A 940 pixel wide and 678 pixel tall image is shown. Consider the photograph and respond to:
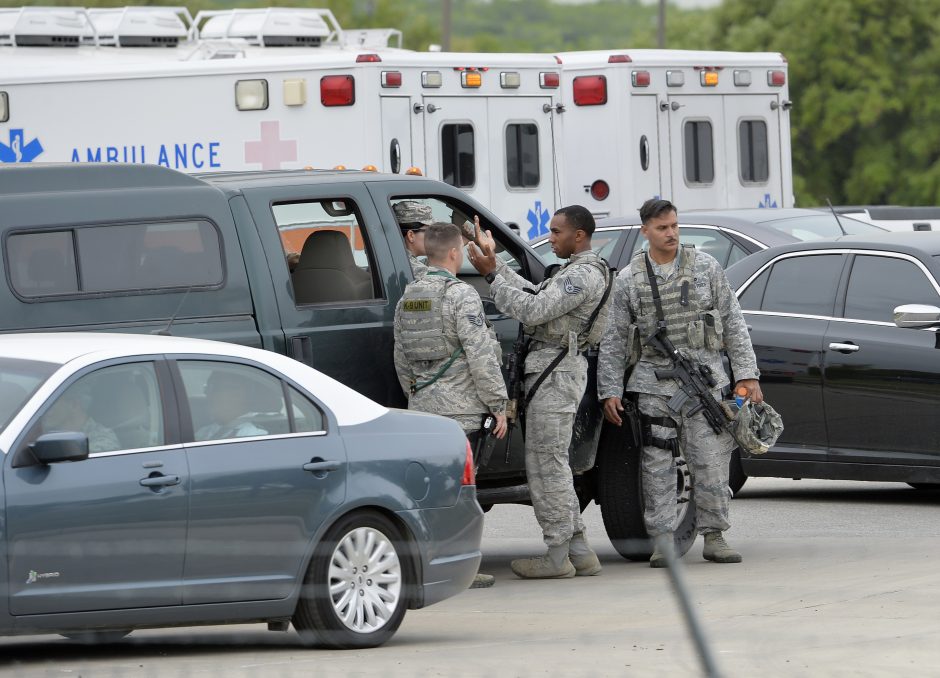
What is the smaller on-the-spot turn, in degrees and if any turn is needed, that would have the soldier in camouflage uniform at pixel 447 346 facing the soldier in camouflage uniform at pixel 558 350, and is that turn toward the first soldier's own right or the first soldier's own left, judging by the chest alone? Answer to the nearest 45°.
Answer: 0° — they already face them

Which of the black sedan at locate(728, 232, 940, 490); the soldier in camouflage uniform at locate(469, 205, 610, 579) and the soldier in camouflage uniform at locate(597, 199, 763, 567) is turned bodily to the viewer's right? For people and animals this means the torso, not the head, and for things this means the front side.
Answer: the black sedan

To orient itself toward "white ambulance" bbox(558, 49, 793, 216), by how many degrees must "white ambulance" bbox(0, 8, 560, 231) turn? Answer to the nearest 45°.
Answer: approximately 135° to its right

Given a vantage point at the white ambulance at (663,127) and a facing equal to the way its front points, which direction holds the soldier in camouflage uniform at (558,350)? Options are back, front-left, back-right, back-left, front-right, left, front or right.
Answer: back-left

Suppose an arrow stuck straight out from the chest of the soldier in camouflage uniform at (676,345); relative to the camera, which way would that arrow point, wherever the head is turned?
toward the camera

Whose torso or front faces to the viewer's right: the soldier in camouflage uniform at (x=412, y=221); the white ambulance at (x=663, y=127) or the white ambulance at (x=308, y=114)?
the soldier in camouflage uniform

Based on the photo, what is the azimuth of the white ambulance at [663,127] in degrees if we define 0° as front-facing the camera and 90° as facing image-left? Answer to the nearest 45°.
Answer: approximately 135°

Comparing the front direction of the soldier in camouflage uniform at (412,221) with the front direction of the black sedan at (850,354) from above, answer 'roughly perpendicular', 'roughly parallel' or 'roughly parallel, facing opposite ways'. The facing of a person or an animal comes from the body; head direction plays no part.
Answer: roughly parallel

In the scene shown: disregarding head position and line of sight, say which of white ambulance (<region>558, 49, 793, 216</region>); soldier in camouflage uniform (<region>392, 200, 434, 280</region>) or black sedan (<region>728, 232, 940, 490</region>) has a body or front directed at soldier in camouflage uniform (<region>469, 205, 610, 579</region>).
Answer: soldier in camouflage uniform (<region>392, 200, 434, 280</region>)

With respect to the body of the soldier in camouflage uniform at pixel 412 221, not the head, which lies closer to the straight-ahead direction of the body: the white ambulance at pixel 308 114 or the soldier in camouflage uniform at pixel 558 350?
the soldier in camouflage uniform

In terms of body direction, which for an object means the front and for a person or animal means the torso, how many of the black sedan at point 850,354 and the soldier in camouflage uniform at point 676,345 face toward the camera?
1

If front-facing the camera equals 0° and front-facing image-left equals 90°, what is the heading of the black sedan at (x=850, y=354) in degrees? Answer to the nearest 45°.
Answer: approximately 270°

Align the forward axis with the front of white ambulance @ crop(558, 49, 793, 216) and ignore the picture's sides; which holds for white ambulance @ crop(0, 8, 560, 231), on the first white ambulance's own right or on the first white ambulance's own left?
on the first white ambulance's own left

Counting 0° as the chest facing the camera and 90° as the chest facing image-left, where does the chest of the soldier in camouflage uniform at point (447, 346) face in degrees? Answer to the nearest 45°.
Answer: approximately 225°

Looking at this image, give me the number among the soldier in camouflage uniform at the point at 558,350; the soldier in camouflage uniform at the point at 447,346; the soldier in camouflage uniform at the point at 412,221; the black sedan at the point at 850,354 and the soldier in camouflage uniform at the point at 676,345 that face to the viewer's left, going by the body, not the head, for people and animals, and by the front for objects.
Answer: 1

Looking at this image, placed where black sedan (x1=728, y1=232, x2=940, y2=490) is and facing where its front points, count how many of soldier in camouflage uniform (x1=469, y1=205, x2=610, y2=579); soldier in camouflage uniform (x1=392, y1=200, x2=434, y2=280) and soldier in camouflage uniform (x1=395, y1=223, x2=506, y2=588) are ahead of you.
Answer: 0

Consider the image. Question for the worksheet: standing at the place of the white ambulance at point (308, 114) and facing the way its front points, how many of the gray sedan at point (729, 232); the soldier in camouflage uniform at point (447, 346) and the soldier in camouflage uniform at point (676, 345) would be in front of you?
0

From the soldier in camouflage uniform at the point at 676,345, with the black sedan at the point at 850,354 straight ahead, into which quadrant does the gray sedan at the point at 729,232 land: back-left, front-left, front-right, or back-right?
front-left

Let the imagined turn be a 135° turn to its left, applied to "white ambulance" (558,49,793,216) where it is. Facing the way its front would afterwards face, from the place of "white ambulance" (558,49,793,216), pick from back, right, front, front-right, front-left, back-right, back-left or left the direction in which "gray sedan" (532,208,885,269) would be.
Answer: front
